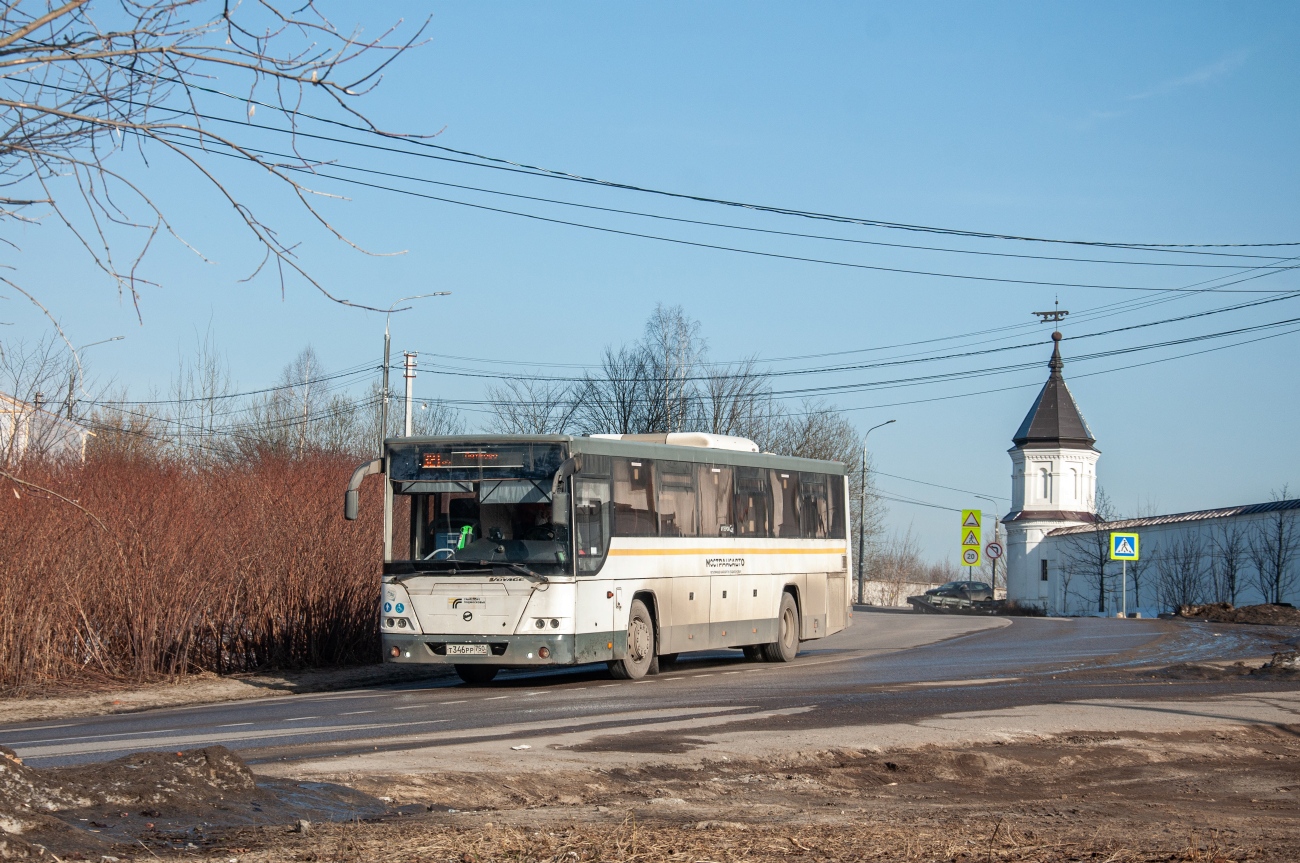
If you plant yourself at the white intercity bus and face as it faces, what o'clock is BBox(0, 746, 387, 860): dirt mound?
The dirt mound is roughly at 11 o'clock from the white intercity bus.

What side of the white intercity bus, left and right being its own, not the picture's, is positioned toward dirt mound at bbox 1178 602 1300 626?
back

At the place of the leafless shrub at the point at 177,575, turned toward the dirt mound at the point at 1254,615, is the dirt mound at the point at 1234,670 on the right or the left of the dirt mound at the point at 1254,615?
right

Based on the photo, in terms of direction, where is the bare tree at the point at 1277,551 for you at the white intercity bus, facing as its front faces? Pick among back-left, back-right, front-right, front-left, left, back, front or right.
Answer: back

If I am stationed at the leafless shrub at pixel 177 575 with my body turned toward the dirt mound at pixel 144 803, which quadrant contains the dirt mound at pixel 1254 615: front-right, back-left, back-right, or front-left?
back-left

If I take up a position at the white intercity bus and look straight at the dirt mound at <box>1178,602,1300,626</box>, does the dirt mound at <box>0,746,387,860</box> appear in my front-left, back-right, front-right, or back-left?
back-right

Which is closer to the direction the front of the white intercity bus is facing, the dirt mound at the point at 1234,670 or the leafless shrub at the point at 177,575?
the leafless shrub

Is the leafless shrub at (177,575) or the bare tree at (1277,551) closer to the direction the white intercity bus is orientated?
the leafless shrub

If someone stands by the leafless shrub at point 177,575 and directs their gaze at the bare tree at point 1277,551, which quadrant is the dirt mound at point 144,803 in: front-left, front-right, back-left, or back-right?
back-right

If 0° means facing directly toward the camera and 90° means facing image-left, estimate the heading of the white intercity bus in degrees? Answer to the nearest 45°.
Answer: approximately 45°
